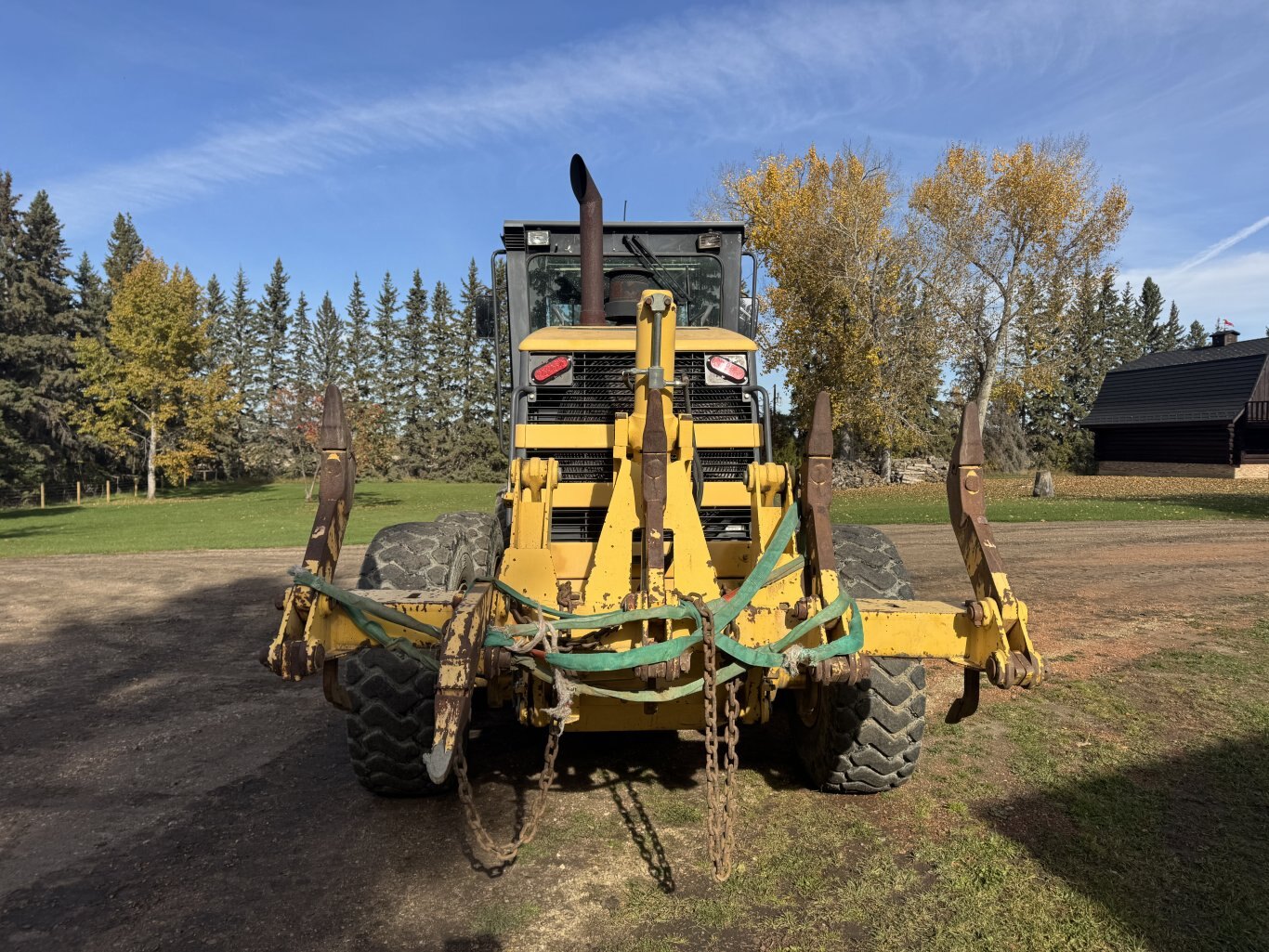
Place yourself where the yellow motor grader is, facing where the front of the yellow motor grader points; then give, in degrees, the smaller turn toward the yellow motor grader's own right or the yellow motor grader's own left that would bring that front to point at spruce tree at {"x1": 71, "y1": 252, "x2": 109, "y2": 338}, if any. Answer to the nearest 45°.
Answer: approximately 45° to the yellow motor grader's own left

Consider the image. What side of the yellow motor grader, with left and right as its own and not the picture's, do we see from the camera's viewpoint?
back

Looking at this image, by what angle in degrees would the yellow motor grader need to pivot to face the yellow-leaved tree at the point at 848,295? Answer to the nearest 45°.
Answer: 0° — it already faces it
